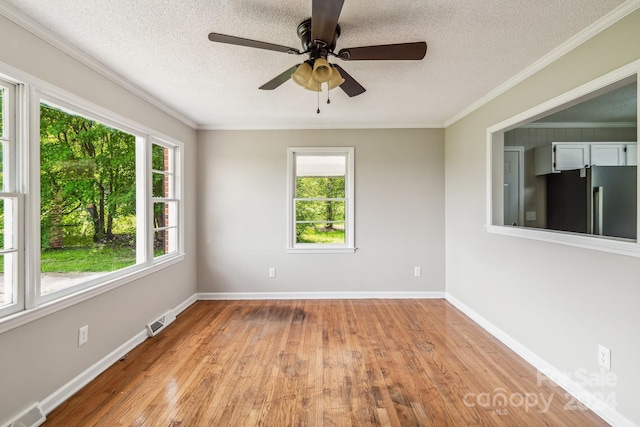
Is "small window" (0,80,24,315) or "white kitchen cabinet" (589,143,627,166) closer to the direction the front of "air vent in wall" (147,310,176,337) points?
the white kitchen cabinet

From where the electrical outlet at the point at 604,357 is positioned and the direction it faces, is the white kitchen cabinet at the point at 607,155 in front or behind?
behind

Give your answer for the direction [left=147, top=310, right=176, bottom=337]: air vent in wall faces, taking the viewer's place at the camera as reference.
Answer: facing the viewer and to the right of the viewer

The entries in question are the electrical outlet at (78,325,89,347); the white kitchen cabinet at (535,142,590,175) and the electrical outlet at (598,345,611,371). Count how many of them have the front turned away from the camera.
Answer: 0

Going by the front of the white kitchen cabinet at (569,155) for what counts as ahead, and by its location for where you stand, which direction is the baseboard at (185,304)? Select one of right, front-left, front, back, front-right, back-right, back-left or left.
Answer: right

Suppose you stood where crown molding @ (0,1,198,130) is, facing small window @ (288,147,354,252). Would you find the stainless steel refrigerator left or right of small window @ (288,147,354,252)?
right

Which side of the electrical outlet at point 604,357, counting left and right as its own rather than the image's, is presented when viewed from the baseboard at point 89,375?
front

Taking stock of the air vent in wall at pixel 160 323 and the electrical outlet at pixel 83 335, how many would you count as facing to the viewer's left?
0

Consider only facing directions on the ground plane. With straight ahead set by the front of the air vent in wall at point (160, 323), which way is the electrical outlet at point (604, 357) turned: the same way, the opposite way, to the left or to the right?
the opposite way

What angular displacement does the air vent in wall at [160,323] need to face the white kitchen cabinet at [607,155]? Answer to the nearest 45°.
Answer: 0° — it already faces it

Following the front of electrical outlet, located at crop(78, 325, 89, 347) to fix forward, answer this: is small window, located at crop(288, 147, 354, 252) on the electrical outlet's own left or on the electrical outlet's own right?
on the electrical outlet's own left

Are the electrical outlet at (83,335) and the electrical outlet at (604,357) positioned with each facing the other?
yes

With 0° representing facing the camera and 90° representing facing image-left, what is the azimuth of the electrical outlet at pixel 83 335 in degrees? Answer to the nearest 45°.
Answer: approximately 315°

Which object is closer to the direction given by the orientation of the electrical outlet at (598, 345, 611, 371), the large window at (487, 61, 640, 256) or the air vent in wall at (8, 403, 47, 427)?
the air vent in wall
